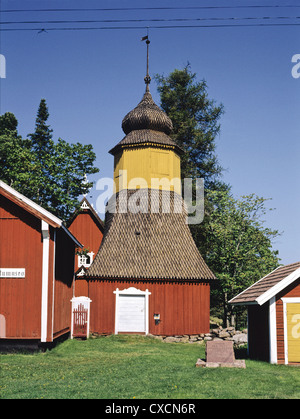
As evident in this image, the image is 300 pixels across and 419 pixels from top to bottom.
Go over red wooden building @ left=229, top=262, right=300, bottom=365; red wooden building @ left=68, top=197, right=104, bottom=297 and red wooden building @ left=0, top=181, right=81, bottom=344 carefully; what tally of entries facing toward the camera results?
3

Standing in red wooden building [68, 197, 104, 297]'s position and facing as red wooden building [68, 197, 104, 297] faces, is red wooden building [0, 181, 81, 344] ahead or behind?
ahead

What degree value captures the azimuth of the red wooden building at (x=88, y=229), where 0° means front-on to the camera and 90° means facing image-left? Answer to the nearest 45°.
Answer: approximately 0°

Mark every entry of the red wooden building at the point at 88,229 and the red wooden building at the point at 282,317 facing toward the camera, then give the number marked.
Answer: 2

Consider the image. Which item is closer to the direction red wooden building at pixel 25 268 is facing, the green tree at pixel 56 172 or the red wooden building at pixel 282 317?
the red wooden building

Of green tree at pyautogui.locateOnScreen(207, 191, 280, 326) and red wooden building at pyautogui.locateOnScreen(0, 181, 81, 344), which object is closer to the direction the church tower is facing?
the red wooden building

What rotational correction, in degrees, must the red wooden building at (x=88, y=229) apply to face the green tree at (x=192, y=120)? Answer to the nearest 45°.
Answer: approximately 135° to its left

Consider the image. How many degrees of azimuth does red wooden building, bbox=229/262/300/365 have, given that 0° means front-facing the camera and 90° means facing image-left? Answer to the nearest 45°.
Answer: approximately 0°

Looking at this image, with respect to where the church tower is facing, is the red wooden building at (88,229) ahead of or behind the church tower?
behind
